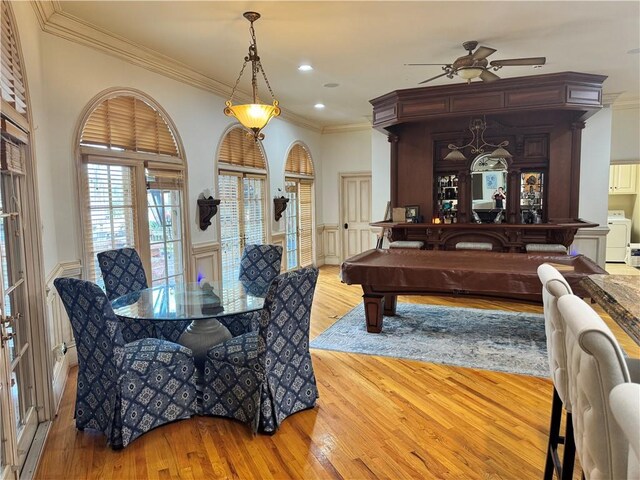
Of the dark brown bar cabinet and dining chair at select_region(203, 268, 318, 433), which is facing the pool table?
the dark brown bar cabinet

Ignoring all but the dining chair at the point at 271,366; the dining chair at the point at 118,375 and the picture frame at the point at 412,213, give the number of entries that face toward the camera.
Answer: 1

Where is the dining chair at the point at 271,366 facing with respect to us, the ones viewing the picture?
facing away from the viewer and to the left of the viewer

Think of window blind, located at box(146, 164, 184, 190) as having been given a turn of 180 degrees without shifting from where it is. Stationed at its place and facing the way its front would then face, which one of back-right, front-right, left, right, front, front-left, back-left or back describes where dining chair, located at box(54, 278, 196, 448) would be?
back-left

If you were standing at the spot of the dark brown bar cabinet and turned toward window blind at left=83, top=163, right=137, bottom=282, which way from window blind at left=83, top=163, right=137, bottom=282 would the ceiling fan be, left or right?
left

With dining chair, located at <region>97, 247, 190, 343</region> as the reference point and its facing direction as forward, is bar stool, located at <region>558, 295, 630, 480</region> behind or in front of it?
in front

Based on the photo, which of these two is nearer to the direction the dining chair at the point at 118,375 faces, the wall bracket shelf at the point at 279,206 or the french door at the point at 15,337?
the wall bracket shelf

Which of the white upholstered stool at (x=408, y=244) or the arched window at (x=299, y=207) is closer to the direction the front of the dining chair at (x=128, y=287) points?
the white upholstered stool

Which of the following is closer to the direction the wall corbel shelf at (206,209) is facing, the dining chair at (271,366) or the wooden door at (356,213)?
the dining chair

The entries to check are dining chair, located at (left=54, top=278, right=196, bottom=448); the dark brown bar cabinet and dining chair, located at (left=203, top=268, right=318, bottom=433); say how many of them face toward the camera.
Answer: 1

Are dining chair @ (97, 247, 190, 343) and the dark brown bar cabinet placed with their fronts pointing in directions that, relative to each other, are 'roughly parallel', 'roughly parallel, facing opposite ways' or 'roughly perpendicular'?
roughly perpendicular

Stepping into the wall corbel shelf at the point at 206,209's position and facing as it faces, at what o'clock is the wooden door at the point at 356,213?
The wooden door is roughly at 9 o'clock from the wall corbel shelf.

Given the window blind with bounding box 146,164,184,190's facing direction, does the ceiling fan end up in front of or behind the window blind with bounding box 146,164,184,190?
in front
